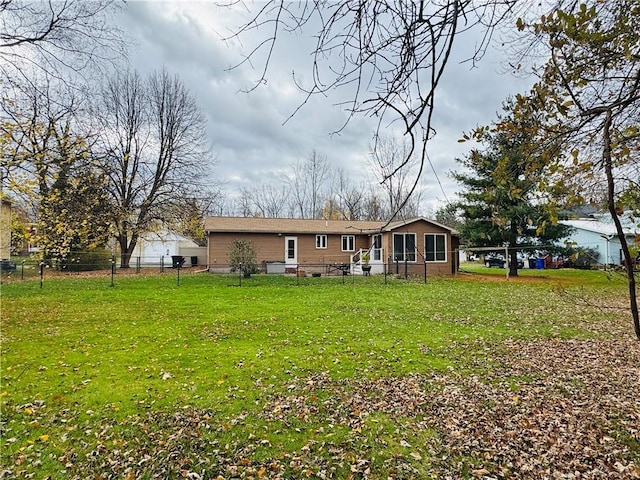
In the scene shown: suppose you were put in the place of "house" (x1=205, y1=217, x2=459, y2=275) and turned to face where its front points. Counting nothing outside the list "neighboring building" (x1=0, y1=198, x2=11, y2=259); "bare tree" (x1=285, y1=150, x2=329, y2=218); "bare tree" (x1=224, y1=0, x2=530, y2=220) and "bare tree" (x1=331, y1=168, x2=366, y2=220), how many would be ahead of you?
2

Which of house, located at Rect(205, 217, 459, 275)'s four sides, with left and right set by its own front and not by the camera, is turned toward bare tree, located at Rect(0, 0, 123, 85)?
back

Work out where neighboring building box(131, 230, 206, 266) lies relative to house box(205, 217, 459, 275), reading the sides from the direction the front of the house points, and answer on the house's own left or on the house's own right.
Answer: on the house's own left

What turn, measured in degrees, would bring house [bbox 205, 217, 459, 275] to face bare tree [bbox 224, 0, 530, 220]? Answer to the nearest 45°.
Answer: approximately 180°

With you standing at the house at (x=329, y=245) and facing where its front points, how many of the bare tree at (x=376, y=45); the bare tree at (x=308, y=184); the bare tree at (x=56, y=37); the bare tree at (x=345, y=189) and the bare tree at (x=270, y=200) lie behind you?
2

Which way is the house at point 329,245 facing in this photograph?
away from the camera

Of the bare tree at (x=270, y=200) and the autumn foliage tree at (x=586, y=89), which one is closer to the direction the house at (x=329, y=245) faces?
the bare tree

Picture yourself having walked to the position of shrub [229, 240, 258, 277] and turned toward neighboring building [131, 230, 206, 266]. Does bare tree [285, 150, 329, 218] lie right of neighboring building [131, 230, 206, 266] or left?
right
